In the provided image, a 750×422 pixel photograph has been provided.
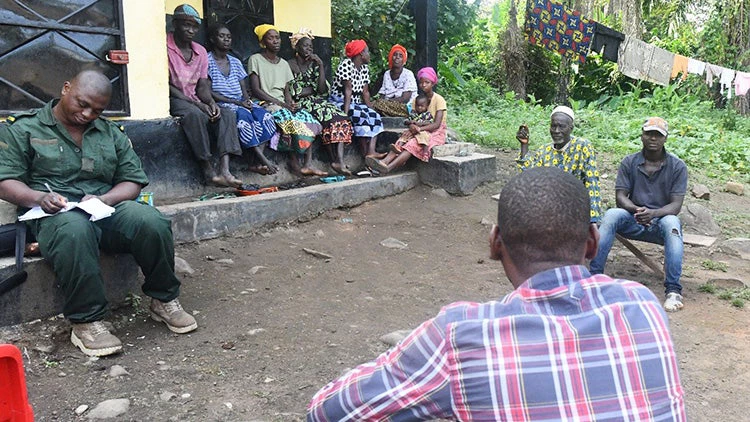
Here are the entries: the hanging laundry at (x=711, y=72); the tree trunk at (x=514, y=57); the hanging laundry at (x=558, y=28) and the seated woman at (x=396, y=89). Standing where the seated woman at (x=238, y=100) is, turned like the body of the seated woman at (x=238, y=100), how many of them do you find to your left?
4

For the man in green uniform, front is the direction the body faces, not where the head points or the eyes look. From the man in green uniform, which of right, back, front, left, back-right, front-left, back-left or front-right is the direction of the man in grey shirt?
front-left

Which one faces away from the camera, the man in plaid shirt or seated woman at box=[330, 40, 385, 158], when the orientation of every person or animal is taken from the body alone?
the man in plaid shirt

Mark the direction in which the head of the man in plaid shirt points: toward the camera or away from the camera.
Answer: away from the camera

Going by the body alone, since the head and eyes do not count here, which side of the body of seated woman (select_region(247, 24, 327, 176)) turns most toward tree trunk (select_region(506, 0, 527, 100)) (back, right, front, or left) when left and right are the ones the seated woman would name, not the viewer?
left

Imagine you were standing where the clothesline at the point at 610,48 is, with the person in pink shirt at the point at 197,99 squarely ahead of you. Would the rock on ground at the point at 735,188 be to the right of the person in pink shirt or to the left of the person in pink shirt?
left

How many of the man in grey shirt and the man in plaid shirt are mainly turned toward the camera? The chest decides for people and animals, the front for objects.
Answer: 1

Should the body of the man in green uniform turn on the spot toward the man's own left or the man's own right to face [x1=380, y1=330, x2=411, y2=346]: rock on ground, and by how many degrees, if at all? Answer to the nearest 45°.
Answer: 0° — they already face it

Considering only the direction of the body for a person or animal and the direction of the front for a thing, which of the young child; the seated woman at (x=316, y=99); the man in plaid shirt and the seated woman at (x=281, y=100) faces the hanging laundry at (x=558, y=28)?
the man in plaid shirt

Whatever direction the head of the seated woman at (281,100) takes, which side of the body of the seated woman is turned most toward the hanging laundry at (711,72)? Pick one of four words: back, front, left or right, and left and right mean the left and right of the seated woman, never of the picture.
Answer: left

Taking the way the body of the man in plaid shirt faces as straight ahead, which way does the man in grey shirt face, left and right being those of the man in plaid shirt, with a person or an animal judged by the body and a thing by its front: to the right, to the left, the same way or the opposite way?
the opposite way
